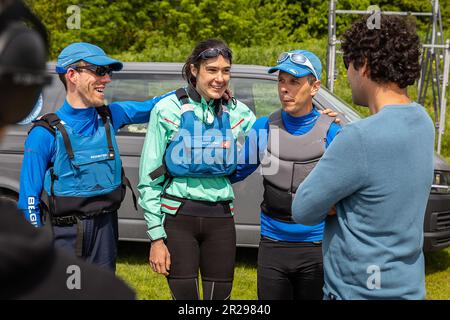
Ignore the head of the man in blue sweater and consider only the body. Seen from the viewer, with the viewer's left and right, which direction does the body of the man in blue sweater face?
facing away from the viewer and to the left of the viewer

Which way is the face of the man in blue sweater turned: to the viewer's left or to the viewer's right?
to the viewer's left

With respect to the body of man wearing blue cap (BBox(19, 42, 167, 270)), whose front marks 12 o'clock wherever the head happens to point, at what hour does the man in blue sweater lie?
The man in blue sweater is roughly at 12 o'clock from the man wearing blue cap.

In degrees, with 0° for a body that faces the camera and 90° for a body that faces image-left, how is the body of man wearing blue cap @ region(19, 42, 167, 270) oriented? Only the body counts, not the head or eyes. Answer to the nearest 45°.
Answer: approximately 315°

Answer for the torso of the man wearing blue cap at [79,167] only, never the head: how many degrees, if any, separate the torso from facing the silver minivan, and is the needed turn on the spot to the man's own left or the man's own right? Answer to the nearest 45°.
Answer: approximately 135° to the man's own left

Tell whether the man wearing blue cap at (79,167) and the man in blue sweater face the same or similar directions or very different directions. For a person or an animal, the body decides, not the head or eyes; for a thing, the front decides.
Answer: very different directions
